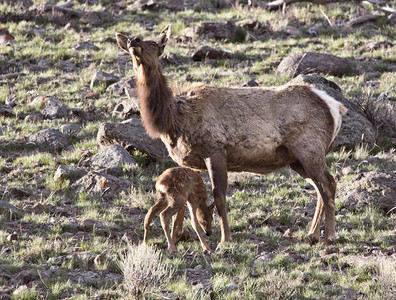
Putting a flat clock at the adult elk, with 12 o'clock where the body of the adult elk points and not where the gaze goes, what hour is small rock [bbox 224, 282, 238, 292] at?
The small rock is roughly at 9 o'clock from the adult elk.

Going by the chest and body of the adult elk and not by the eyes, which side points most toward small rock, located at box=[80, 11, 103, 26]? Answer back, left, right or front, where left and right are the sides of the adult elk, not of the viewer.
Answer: right

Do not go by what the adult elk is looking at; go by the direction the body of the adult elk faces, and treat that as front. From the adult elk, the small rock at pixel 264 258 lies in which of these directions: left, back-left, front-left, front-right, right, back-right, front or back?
left

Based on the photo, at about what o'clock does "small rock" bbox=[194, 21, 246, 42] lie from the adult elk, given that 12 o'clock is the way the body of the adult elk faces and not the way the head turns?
The small rock is roughly at 3 o'clock from the adult elk.

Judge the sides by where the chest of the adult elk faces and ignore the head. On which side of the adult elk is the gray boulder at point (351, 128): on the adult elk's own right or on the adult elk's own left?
on the adult elk's own right

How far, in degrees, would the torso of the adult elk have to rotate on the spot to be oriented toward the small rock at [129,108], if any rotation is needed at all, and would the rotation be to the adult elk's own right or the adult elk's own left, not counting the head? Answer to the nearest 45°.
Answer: approximately 45° to the adult elk's own right

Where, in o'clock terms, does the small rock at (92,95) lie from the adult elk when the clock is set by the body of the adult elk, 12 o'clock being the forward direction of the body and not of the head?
The small rock is roughly at 2 o'clock from the adult elk.

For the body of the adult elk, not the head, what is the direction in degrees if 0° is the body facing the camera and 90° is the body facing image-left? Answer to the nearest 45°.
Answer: approximately 90°

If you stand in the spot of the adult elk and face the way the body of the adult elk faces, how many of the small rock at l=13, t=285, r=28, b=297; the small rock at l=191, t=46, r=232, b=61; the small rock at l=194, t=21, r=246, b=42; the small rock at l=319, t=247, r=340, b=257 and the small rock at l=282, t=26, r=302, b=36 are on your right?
3
